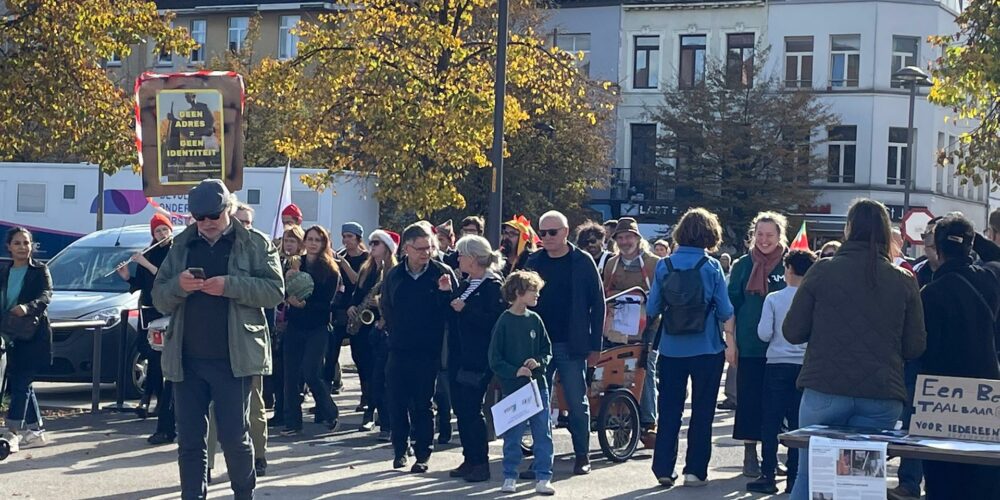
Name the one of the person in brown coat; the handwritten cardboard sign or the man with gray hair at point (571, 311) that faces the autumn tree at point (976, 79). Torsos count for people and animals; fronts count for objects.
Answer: the person in brown coat

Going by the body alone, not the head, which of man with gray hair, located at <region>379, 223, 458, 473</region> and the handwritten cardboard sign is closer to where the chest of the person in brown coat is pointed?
the man with gray hair

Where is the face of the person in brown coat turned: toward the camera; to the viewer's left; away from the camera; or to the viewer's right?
away from the camera

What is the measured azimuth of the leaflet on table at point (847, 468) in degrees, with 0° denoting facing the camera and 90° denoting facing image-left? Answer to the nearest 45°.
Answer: approximately 0°

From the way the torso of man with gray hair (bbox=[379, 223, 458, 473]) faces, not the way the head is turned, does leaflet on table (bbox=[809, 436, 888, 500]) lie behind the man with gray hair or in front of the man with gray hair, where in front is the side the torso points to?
in front

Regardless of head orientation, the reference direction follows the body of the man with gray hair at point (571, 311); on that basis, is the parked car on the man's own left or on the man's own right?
on the man's own right
